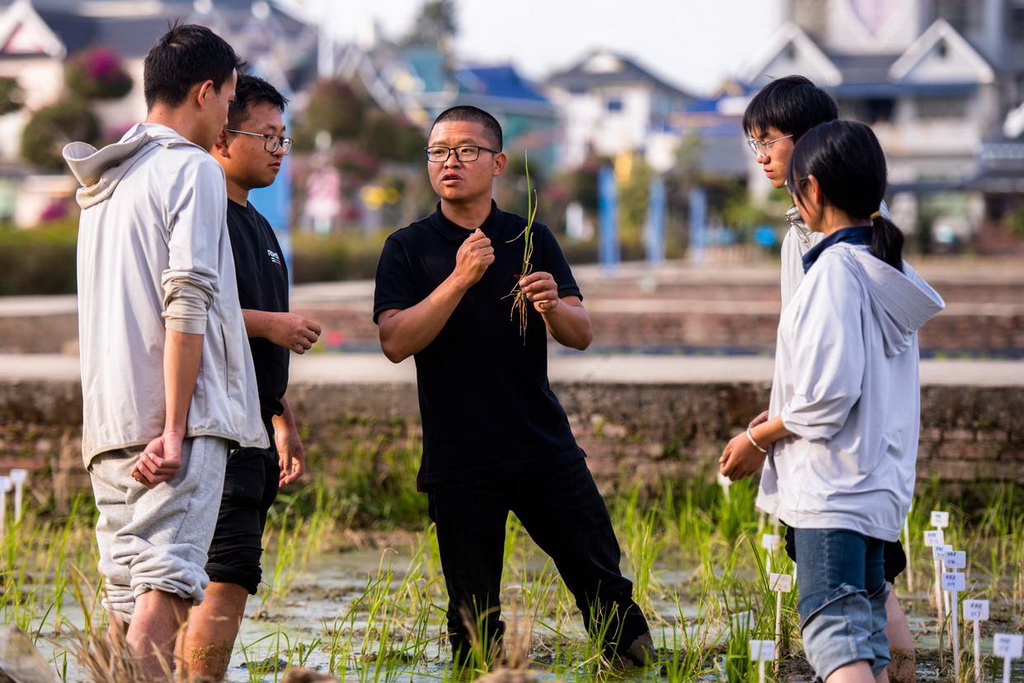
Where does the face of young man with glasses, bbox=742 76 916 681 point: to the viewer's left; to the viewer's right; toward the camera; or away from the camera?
to the viewer's left

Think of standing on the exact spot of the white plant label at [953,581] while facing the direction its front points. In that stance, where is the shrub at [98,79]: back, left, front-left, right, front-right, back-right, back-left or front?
back-right

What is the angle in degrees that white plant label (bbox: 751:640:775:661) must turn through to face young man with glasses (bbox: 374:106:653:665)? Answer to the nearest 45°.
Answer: approximately 135° to its right

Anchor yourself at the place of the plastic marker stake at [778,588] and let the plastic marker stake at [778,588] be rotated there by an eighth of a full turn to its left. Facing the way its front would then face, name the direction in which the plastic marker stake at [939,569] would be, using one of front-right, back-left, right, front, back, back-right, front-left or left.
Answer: left

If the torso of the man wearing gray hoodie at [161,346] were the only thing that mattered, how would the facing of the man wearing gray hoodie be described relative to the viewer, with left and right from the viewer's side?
facing away from the viewer and to the right of the viewer

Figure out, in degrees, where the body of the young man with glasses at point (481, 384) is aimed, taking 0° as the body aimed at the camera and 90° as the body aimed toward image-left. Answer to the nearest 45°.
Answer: approximately 0°

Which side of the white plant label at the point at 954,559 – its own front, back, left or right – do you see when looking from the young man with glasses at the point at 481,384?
right

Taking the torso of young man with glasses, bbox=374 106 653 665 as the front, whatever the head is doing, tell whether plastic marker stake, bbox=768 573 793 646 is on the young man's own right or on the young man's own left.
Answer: on the young man's own left

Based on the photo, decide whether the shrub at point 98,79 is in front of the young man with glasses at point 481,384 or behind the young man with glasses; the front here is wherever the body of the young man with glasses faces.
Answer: behind

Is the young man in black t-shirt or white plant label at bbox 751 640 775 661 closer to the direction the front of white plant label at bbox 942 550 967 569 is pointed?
the white plant label

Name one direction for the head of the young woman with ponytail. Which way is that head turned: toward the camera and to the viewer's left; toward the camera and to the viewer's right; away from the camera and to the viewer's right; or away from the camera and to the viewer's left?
away from the camera and to the viewer's left

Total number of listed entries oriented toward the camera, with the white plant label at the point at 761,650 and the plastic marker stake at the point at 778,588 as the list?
2
